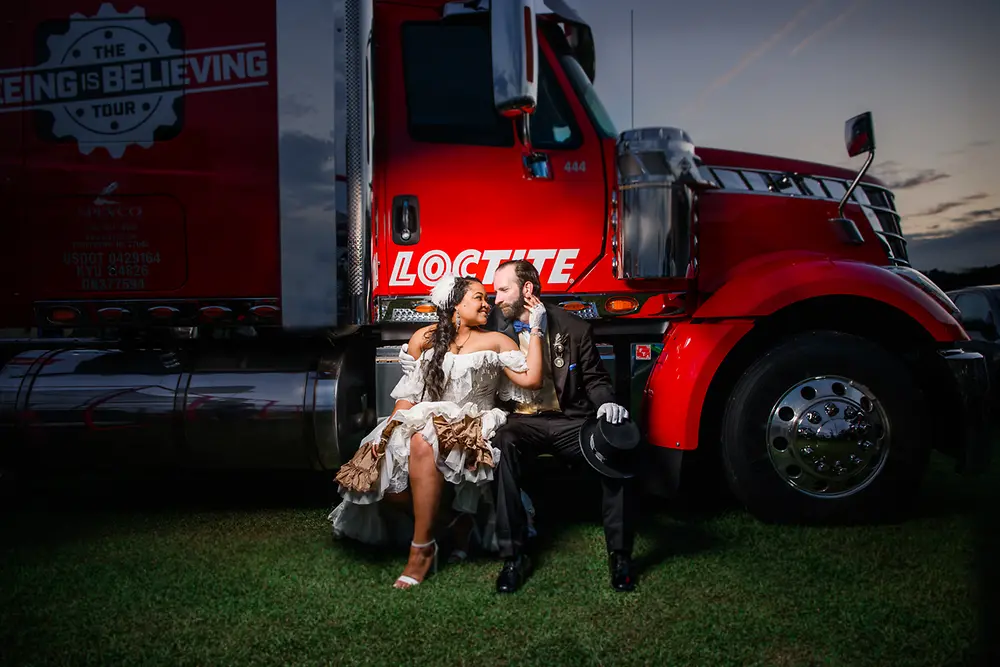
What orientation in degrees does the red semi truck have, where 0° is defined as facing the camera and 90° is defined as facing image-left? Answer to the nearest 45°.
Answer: approximately 270°

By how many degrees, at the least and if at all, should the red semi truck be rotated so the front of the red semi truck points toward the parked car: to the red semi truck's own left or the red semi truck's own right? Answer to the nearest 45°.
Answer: approximately 45° to the red semi truck's own left
